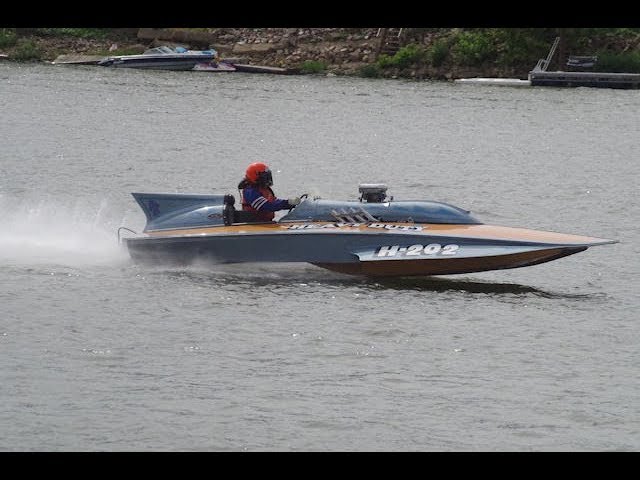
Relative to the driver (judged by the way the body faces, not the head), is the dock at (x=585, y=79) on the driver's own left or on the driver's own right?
on the driver's own left

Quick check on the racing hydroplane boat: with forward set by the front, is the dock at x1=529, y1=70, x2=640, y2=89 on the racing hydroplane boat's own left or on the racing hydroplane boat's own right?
on the racing hydroplane boat's own left

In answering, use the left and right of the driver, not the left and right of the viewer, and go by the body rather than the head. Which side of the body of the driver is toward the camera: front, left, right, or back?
right

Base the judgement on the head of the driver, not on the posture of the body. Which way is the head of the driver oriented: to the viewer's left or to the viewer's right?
to the viewer's right

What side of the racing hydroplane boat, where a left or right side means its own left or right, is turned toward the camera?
right
